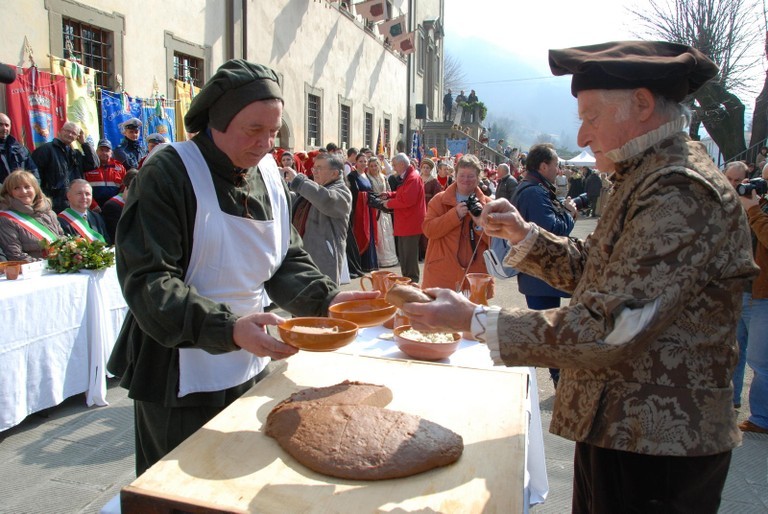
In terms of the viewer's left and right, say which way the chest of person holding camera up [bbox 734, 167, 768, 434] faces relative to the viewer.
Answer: facing to the left of the viewer

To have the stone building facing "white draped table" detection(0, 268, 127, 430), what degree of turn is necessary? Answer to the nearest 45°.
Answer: approximately 45° to its right

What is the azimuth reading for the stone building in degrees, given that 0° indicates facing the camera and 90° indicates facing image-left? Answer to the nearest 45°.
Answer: approximately 315°
